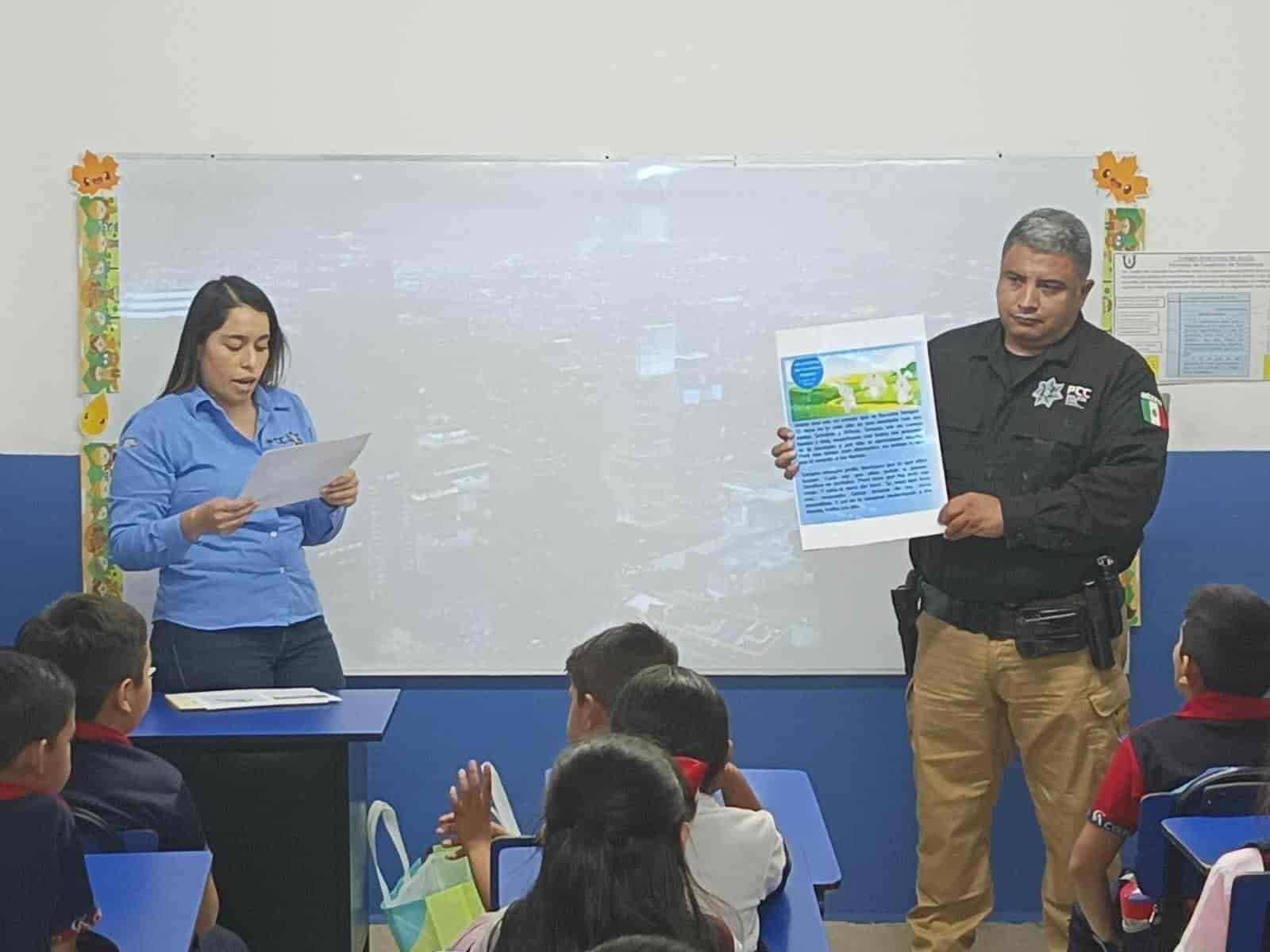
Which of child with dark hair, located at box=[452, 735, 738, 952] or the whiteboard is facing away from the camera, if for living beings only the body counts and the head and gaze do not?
the child with dark hair

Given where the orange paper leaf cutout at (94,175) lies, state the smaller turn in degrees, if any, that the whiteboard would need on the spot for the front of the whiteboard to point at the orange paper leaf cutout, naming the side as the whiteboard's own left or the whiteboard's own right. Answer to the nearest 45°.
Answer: approximately 90° to the whiteboard's own right

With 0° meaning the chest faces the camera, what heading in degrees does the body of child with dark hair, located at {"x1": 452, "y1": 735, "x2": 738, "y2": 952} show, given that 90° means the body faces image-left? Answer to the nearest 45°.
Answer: approximately 180°

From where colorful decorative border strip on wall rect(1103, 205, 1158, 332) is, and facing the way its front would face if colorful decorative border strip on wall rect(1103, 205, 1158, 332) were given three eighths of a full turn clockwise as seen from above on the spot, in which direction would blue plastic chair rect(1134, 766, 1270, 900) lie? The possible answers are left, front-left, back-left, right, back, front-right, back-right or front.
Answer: back-left

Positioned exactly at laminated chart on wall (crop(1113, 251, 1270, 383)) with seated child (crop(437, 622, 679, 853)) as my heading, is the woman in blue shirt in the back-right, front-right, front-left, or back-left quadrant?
front-right

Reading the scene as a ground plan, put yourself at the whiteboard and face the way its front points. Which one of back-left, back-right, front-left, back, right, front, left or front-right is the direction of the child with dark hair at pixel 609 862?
front

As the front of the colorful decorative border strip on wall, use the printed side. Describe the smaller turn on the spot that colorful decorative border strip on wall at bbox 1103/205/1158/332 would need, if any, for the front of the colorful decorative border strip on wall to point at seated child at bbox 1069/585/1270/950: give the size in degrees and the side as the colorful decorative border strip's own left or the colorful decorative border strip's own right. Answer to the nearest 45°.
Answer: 0° — it already faces them

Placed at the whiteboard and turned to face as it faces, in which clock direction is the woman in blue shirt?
The woman in blue shirt is roughly at 2 o'clock from the whiteboard.

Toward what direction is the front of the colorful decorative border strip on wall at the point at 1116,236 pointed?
toward the camera

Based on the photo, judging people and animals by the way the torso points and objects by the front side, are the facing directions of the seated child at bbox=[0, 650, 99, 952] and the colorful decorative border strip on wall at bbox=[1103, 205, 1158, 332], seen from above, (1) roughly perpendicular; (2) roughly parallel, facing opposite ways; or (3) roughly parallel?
roughly parallel, facing opposite ways

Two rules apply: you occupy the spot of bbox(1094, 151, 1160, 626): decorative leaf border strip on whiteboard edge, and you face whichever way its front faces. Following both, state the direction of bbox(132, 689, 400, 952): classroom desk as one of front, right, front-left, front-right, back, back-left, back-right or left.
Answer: front-right

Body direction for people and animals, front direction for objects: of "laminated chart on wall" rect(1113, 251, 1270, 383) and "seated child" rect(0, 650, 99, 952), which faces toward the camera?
the laminated chart on wall

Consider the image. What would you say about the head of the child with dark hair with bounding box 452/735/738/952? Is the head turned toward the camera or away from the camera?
away from the camera

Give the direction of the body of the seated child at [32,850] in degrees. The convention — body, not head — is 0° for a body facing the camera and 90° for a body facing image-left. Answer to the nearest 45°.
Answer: approximately 225°

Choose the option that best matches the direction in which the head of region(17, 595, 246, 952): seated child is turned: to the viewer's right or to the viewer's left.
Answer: to the viewer's right

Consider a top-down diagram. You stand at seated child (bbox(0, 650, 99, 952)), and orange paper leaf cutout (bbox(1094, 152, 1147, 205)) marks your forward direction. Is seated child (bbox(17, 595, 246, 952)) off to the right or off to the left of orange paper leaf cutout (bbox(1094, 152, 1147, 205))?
left

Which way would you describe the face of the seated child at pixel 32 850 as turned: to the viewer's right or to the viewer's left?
to the viewer's right

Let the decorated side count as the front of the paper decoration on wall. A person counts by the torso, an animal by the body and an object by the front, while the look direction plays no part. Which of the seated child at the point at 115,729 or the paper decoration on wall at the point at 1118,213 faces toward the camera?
the paper decoration on wall

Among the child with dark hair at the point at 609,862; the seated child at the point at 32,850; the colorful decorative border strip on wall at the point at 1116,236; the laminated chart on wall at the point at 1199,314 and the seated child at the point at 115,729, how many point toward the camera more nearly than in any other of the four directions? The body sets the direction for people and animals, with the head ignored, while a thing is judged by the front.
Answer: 2

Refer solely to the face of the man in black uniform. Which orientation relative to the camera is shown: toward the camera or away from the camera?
toward the camera

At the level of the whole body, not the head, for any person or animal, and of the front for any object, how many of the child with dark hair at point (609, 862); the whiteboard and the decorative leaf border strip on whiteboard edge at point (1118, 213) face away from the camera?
1

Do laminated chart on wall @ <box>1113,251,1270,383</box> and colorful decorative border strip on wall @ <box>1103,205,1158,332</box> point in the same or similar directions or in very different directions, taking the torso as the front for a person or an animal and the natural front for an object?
same or similar directions

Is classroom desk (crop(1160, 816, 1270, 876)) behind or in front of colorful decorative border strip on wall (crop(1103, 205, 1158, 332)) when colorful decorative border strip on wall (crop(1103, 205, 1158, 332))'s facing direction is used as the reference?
in front
